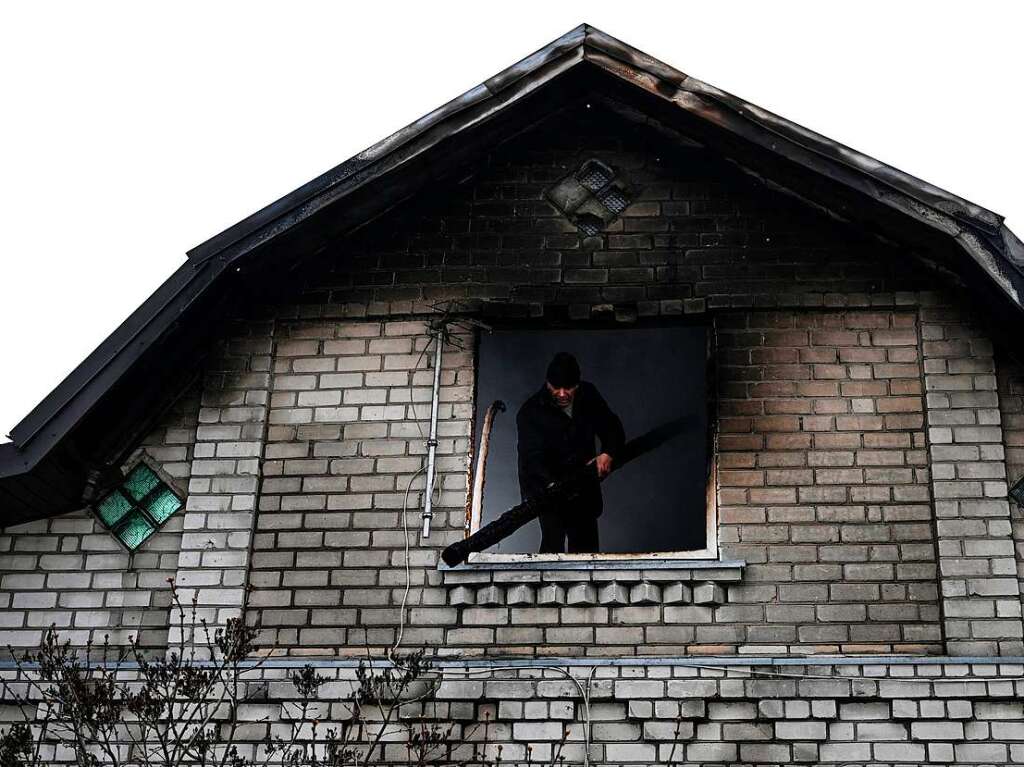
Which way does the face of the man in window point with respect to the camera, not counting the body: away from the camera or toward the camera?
toward the camera

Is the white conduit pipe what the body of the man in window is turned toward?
no

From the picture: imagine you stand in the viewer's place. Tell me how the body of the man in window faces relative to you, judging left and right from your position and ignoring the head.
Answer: facing the viewer
